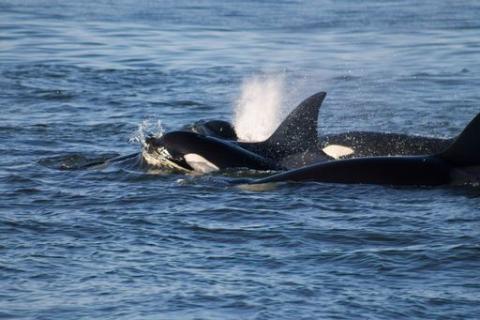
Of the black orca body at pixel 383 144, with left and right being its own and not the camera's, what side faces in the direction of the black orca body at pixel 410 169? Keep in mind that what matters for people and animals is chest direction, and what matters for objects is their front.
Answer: left

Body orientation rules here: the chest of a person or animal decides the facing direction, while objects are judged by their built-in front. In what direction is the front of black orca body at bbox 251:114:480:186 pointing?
to the viewer's left

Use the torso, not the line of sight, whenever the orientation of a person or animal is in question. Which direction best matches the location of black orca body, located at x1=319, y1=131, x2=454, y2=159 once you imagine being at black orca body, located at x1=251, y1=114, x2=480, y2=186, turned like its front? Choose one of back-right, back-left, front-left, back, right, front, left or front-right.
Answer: right

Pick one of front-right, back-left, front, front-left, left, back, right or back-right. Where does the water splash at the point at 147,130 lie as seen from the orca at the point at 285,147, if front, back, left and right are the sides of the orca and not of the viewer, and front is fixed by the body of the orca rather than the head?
front-right

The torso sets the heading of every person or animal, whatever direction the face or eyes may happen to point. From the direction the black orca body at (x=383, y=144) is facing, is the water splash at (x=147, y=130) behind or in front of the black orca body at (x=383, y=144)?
in front

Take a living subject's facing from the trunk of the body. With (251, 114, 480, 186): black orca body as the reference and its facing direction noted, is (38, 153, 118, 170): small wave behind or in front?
in front

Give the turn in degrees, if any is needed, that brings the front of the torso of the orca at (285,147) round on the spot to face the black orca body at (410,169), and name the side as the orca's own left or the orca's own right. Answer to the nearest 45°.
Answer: approximately 135° to the orca's own left

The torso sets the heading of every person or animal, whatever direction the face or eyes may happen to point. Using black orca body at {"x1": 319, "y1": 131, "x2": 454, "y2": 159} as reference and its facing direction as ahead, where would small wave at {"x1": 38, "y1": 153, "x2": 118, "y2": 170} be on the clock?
The small wave is roughly at 12 o'clock from the black orca body.

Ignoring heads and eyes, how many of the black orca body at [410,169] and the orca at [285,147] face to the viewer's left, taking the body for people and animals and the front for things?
2

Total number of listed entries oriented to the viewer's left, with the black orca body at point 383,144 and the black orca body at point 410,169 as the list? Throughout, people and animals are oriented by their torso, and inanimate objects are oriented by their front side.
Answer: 2

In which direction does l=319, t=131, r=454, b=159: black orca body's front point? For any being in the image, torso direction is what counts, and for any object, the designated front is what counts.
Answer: to the viewer's left

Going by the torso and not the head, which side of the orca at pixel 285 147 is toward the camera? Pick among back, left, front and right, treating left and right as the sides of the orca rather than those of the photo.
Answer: left

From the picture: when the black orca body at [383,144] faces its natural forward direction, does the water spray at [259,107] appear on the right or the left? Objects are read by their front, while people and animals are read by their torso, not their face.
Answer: on its right
